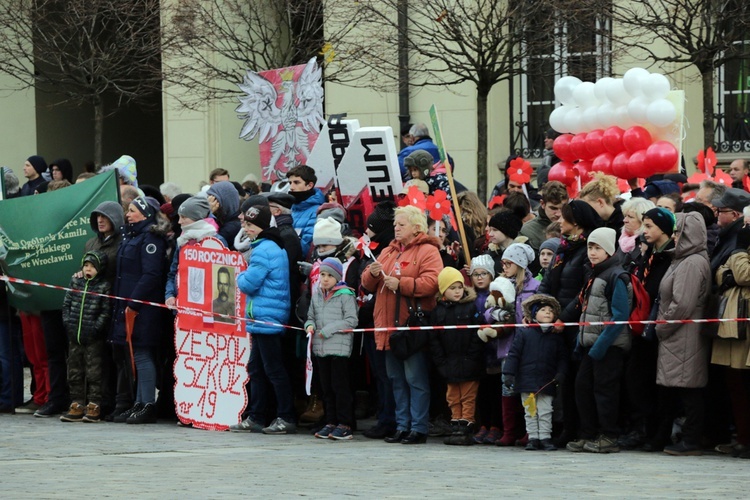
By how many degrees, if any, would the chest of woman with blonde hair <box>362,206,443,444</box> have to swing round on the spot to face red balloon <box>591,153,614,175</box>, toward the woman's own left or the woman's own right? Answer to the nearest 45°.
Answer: approximately 180°

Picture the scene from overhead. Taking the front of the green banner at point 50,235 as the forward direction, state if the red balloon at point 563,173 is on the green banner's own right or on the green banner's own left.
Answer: on the green banner's own left

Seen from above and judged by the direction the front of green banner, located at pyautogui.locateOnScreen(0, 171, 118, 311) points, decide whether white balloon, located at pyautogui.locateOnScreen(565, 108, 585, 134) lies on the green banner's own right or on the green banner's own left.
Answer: on the green banner's own left

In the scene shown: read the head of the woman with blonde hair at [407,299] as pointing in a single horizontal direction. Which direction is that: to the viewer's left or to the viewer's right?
to the viewer's left

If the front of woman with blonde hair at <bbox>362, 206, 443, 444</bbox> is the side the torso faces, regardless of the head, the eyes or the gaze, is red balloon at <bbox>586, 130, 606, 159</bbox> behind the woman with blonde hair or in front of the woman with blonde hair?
behind

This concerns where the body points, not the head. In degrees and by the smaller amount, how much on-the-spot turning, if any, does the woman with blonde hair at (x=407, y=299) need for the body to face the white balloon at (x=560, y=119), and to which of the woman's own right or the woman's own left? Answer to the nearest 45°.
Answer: approximately 180°

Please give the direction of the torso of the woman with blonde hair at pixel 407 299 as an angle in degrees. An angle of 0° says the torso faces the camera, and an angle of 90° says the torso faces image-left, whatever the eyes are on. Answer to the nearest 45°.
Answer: approximately 45°

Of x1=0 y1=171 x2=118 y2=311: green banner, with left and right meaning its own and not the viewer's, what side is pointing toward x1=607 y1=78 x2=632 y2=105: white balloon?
left

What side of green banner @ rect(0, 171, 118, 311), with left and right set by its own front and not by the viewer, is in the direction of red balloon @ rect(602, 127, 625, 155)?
left

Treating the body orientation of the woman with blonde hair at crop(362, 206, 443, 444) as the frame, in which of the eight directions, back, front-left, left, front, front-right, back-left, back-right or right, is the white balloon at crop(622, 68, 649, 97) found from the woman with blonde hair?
back

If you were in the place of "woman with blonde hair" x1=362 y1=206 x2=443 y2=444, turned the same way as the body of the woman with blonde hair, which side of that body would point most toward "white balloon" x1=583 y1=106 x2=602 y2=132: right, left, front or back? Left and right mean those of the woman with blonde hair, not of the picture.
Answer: back

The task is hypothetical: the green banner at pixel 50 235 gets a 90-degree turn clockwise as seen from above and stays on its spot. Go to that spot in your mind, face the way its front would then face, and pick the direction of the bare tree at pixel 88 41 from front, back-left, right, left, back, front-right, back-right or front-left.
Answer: right

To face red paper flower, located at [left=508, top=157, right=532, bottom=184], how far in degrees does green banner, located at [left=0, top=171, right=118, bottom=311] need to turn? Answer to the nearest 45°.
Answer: approximately 90° to its left
